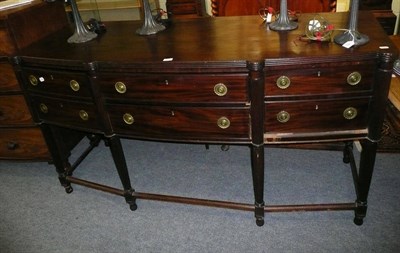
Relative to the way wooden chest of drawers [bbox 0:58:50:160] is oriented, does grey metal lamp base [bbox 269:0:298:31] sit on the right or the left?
on its left

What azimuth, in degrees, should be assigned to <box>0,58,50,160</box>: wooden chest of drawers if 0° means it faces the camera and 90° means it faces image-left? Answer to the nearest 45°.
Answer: approximately 0°

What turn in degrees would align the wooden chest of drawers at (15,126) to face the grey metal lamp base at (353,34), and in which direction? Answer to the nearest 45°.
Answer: approximately 45° to its left

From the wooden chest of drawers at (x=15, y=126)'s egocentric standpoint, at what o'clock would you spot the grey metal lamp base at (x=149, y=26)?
The grey metal lamp base is roughly at 10 o'clock from the wooden chest of drawers.

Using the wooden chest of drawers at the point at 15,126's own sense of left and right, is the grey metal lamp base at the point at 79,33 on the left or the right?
on its left
